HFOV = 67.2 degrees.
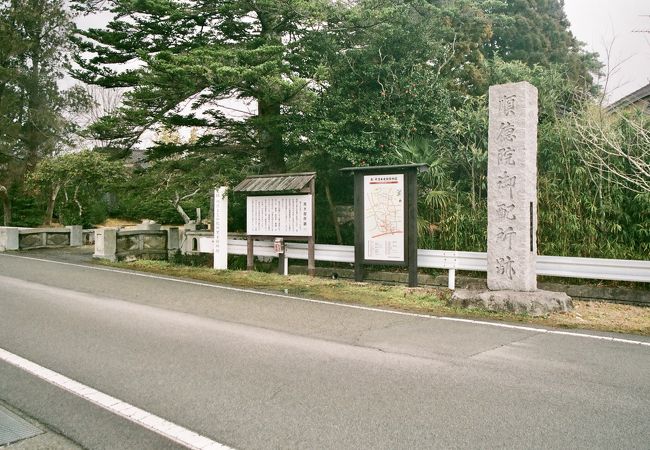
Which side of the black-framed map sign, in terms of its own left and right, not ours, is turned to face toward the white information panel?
right

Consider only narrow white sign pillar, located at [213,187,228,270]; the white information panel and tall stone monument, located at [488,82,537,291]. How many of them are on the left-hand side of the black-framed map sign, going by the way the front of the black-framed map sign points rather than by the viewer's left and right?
1

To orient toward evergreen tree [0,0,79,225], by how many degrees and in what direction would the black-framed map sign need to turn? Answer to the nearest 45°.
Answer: approximately 90° to its right

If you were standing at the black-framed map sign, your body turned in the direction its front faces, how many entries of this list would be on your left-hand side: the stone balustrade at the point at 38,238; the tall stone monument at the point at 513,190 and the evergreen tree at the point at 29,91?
1

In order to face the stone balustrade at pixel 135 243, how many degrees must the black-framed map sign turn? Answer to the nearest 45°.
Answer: approximately 90° to its right

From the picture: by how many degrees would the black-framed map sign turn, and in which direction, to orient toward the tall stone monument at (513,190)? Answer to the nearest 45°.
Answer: approximately 90° to its left

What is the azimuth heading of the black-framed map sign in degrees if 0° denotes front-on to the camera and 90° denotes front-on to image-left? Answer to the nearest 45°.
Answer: approximately 45°

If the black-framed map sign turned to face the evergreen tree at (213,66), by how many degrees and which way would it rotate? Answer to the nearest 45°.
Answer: approximately 90° to its right
